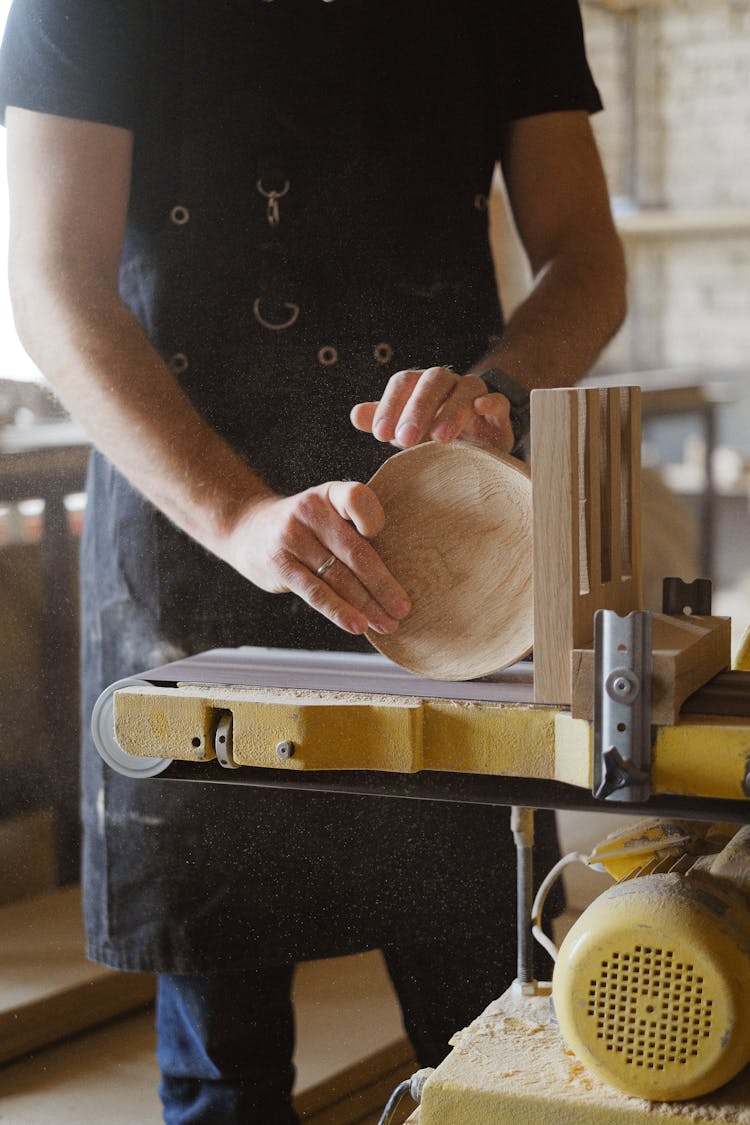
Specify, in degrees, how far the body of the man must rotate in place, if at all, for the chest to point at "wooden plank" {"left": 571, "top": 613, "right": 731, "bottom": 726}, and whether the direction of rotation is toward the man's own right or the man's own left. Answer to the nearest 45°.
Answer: approximately 45° to the man's own left

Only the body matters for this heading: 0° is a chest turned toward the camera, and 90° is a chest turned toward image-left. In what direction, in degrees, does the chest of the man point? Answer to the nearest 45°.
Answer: approximately 0°
